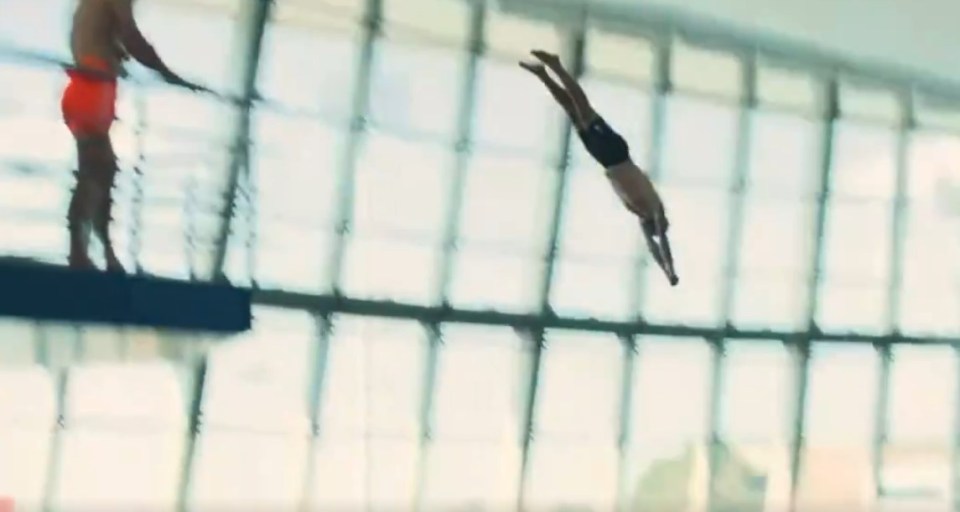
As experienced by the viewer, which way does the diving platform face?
facing to the right of the viewer

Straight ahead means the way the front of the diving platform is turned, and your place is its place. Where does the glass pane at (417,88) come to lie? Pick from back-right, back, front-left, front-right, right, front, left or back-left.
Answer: front-left

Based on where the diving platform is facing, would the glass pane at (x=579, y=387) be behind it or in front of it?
in front

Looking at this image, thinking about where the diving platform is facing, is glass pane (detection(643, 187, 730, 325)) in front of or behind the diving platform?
in front

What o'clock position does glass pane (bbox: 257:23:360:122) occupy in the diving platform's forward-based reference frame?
The glass pane is roughly at 10 o'clock from the diving platform.

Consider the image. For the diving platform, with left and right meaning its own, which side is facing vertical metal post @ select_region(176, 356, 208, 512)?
left

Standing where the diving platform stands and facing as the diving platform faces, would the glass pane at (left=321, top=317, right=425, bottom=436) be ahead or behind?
ahead

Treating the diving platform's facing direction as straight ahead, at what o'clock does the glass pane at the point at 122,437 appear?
The glass pane is roughly at 9 o'clock from the diving platform.

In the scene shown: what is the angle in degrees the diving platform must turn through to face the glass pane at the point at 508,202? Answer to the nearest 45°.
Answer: approximately 45° to its left
